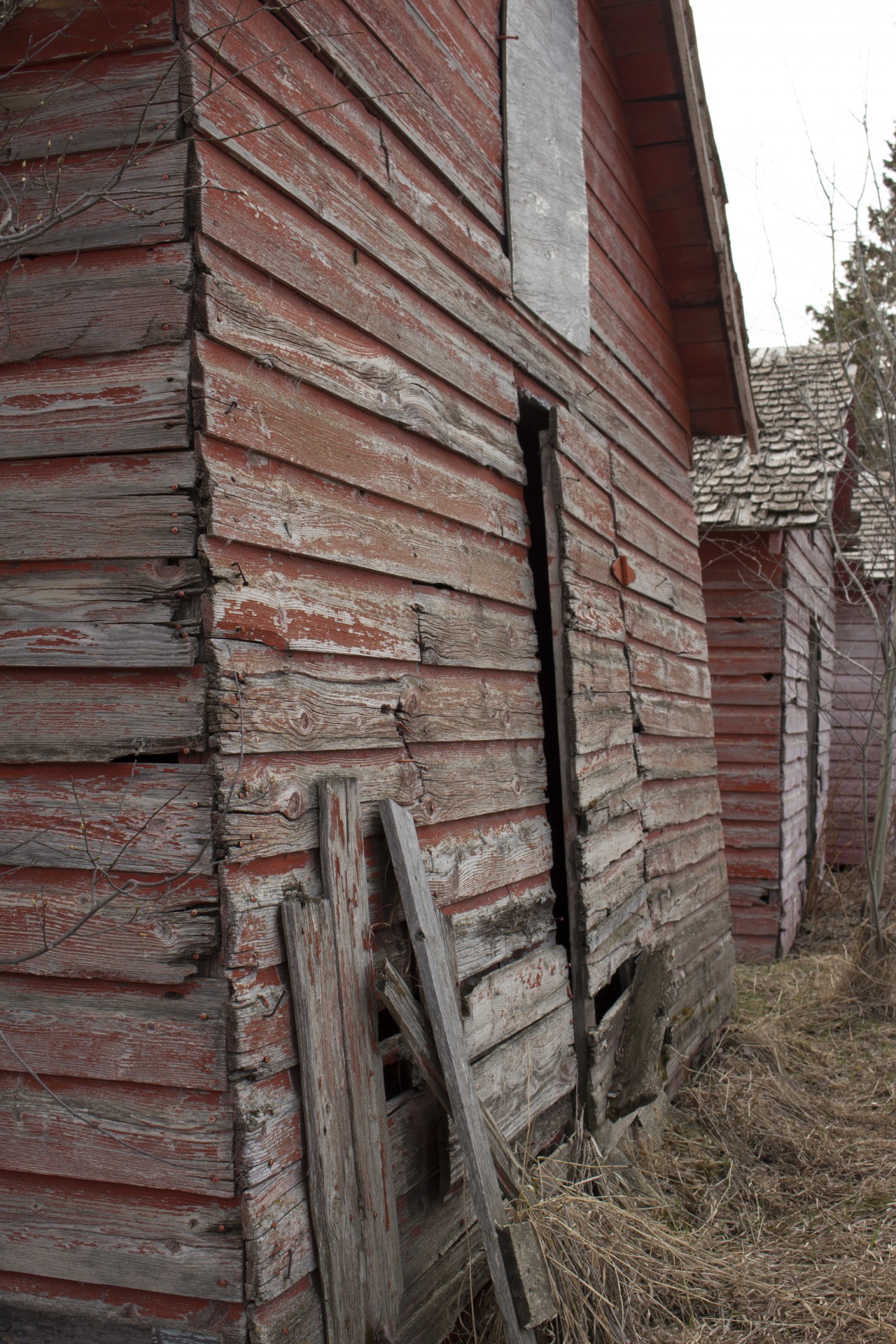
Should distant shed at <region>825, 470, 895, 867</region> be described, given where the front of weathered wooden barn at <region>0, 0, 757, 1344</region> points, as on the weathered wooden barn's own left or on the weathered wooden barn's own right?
on the weathered wooden barn's own left

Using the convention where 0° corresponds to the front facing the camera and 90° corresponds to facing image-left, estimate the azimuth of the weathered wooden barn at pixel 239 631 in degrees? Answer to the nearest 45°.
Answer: approximately 315°

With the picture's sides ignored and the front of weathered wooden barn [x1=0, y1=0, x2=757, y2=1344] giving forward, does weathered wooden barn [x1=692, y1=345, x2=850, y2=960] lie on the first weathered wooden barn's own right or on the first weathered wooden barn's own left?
on the first weathered wooden barn's own left

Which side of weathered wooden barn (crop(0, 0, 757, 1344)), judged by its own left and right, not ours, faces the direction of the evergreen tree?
left
